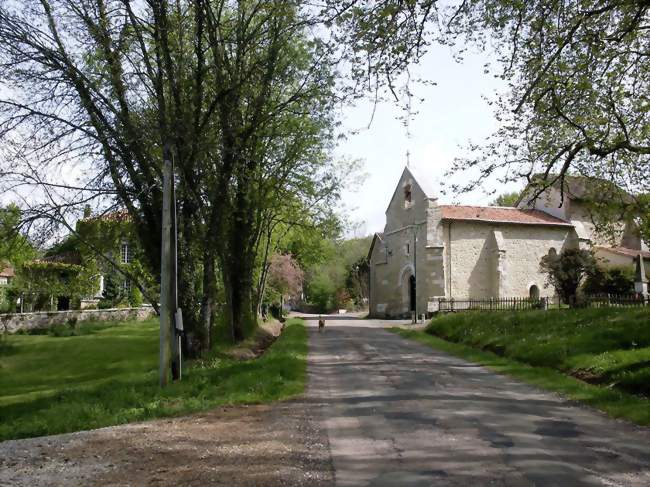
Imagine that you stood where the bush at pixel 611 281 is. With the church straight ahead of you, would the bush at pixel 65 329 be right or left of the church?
left

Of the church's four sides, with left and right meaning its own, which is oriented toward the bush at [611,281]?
left

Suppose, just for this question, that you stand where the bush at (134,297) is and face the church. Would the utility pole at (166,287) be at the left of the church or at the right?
right

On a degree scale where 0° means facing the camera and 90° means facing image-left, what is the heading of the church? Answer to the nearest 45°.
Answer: approximately 45°
